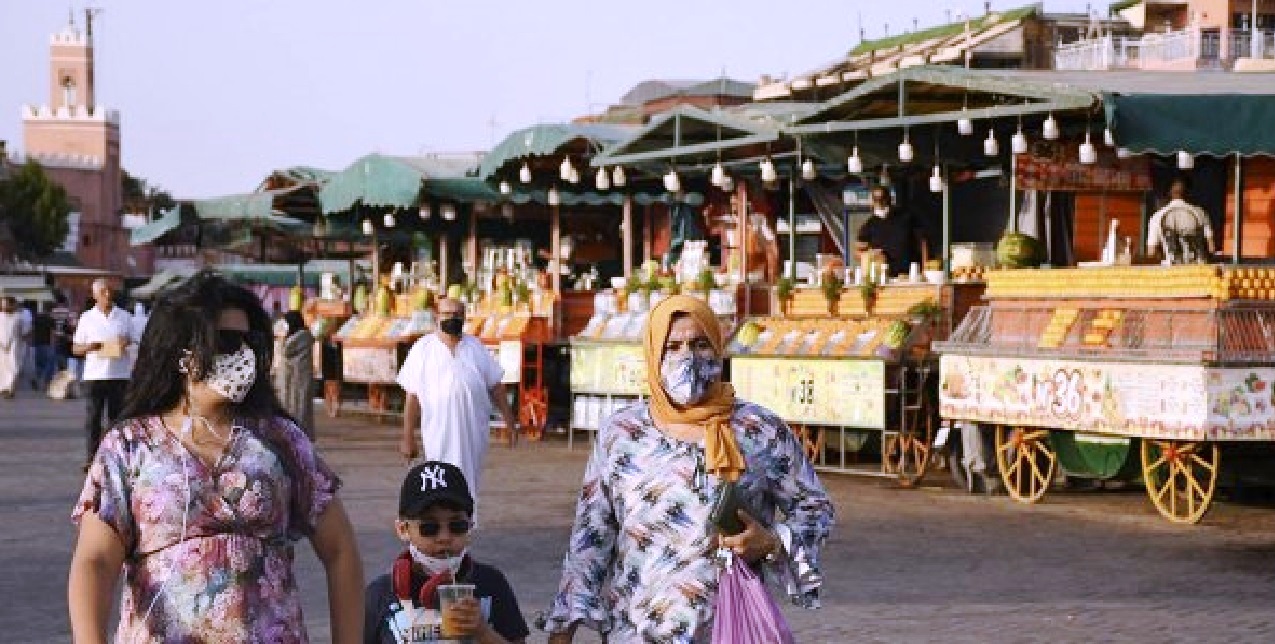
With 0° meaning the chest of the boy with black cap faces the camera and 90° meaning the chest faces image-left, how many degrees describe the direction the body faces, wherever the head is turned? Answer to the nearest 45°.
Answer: approximately 0°

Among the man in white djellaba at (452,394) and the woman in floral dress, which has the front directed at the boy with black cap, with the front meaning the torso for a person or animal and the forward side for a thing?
the man in white djellaba

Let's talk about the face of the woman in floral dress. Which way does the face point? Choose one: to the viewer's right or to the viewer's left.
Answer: to the viewer's right

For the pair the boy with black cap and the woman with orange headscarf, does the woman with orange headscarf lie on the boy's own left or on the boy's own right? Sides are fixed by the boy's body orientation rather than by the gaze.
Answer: on the boy's own left

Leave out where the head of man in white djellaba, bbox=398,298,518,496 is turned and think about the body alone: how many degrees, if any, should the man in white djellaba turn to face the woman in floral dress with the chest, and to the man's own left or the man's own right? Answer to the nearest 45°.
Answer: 0° — they already face them

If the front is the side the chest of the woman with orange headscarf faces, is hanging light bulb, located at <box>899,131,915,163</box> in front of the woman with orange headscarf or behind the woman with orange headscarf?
behind
